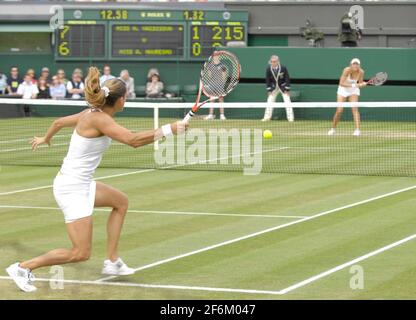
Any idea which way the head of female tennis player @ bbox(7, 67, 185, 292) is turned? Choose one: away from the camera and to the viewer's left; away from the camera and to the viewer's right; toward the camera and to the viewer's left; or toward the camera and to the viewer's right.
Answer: away from the camera and to the viewer's right

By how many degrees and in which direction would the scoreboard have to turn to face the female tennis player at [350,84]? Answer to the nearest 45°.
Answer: approximately 45° to its left

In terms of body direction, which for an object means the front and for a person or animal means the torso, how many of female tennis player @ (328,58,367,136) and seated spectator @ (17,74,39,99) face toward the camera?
2

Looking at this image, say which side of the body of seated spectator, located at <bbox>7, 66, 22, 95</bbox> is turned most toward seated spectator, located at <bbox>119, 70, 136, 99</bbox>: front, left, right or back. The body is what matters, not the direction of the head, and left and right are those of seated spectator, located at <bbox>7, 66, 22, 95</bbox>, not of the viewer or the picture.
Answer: left

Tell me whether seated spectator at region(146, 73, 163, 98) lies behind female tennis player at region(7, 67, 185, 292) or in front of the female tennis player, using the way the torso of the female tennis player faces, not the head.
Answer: in front

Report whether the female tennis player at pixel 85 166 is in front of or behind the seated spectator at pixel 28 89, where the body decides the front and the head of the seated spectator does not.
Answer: in front

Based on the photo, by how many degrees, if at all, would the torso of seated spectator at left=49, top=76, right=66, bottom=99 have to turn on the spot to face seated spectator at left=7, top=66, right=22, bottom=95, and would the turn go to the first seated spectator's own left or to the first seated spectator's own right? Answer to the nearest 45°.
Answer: approximately 135° to the first seated spectator's own right

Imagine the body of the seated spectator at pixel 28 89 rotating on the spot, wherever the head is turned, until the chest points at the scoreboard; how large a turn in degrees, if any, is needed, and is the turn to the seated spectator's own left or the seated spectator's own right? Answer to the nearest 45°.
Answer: approximately 90° to the seated spectator's own left
